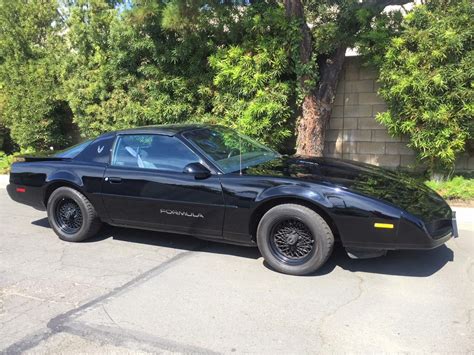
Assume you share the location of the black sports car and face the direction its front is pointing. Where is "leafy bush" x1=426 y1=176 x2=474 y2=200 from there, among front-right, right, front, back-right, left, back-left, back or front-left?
left

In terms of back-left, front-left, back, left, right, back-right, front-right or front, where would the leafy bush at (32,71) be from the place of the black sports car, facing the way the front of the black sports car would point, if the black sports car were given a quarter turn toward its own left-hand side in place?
left

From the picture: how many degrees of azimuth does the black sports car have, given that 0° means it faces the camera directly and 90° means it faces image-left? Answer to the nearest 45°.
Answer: approximately 315°

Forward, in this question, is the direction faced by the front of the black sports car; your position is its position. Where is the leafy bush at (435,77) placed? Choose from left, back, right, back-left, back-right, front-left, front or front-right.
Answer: left
